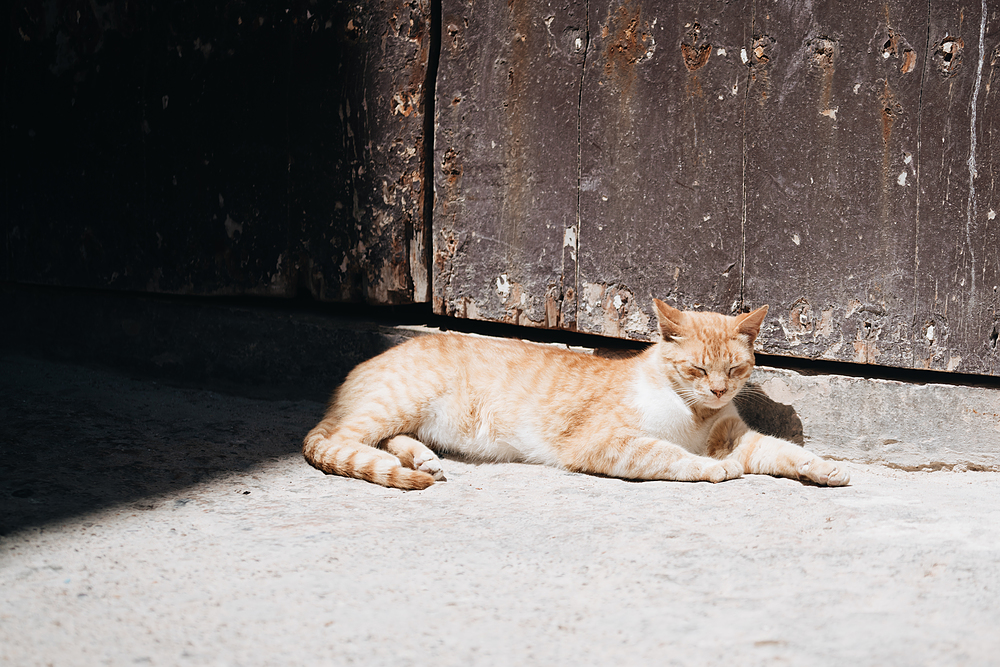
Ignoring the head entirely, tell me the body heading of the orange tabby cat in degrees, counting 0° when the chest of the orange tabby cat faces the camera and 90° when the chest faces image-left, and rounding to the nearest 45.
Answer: approximately 270°

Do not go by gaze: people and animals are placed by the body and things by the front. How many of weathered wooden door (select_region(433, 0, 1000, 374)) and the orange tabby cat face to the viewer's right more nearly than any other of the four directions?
1

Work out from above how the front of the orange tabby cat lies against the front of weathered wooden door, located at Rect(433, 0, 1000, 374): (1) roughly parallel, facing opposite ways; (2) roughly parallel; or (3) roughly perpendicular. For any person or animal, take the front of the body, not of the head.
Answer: roughly perpendicular
